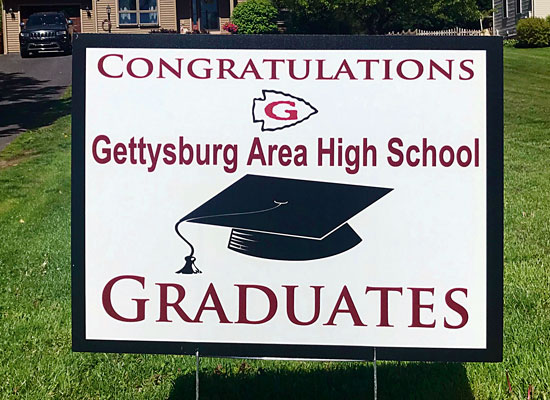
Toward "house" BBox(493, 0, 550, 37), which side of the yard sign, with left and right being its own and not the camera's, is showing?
back

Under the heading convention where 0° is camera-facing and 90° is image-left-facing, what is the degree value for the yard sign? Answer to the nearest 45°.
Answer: approximately 0°

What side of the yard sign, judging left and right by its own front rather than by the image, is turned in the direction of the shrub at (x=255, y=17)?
back

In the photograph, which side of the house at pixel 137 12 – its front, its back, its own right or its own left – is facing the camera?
front

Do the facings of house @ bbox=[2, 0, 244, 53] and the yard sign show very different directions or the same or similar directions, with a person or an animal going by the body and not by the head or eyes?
same or similar directions

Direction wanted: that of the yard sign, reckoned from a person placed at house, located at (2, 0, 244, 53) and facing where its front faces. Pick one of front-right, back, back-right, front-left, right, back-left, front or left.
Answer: front

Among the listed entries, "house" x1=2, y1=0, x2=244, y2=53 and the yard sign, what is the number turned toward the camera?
2

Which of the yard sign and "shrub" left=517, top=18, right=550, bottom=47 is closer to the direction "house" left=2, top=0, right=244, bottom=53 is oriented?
the yard sign

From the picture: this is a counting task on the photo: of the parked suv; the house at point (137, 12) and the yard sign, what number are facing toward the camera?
3

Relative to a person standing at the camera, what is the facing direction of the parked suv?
facing the viewer

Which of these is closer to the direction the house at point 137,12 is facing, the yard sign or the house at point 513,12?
the yard sign

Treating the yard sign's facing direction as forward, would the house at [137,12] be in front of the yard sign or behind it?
behind
